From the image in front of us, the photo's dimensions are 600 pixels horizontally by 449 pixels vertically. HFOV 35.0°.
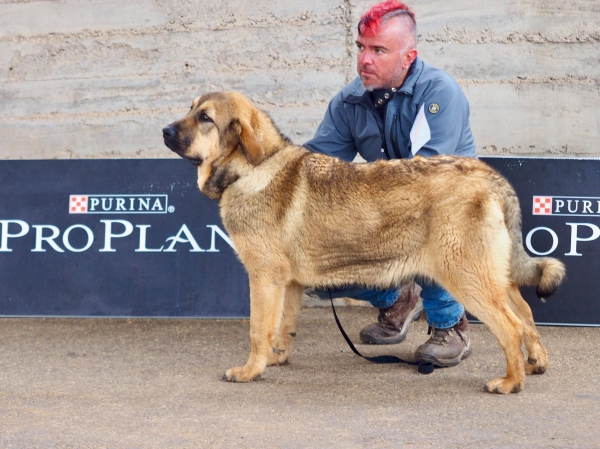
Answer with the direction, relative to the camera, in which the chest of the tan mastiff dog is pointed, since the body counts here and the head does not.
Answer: to the viewer's left

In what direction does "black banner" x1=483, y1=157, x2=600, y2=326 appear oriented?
toward the camera

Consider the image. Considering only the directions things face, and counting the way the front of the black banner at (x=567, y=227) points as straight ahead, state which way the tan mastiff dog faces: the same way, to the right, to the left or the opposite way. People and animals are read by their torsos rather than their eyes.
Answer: to the right

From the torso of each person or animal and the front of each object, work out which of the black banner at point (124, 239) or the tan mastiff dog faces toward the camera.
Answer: the black banner

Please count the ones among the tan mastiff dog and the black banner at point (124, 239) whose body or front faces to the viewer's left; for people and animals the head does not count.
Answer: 1

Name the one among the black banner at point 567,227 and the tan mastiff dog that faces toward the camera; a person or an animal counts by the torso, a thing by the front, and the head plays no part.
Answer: the black banner

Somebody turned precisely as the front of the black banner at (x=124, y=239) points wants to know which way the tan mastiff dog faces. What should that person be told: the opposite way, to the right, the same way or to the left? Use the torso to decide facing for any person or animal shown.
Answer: to the right

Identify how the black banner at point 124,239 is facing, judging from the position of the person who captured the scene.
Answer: facing the viewer

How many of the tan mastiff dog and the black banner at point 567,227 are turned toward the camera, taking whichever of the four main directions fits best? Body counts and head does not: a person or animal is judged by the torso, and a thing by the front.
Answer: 1
